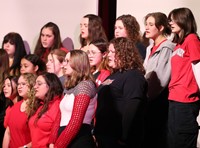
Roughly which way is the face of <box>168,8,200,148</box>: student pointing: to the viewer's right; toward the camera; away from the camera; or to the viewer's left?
to the viewer's left

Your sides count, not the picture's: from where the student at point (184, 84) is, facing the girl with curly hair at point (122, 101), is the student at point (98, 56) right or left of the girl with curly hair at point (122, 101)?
right

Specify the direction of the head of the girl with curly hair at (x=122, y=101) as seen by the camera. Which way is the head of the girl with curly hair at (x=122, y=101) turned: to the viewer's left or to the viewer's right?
to the viewer's left

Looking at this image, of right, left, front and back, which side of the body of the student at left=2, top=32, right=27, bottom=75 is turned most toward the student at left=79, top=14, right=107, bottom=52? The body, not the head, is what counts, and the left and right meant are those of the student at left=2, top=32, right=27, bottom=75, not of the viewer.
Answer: left

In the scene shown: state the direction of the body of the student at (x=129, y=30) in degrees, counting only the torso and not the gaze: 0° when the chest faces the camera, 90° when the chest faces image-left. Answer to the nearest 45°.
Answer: approximately 45°

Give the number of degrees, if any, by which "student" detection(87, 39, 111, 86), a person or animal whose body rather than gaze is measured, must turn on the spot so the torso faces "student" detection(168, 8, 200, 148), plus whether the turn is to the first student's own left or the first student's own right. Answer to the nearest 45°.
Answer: approximately 135° to the first student's own left
